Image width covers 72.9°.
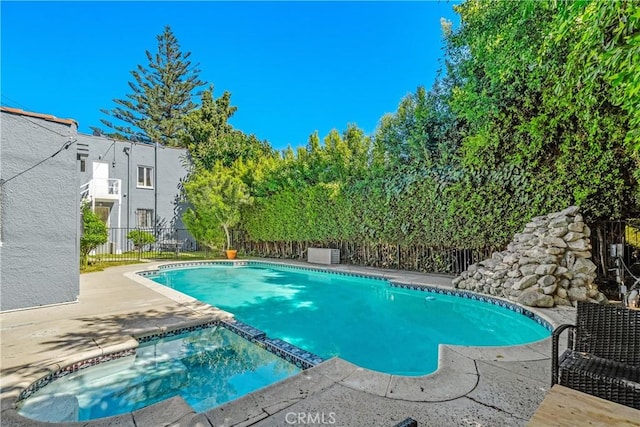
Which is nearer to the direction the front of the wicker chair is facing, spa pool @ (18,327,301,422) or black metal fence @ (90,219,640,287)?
the spa pool

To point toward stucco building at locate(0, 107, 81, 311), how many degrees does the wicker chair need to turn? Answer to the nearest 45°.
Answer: approximately 45° to its right

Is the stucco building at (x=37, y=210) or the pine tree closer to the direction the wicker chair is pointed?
the stucco building

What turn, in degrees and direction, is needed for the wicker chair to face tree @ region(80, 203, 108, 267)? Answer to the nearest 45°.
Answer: approximately 45° to its right

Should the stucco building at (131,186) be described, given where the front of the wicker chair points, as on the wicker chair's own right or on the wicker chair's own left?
on the wicker chair's own right

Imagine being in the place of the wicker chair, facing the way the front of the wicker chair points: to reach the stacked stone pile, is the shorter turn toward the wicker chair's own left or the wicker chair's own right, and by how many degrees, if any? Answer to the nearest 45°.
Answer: approximately 135° to the wicker chair's own right

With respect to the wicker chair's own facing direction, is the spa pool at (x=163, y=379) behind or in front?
in front

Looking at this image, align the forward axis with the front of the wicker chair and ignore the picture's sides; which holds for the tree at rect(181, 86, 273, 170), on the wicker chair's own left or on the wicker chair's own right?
on the wicker chair's own right
